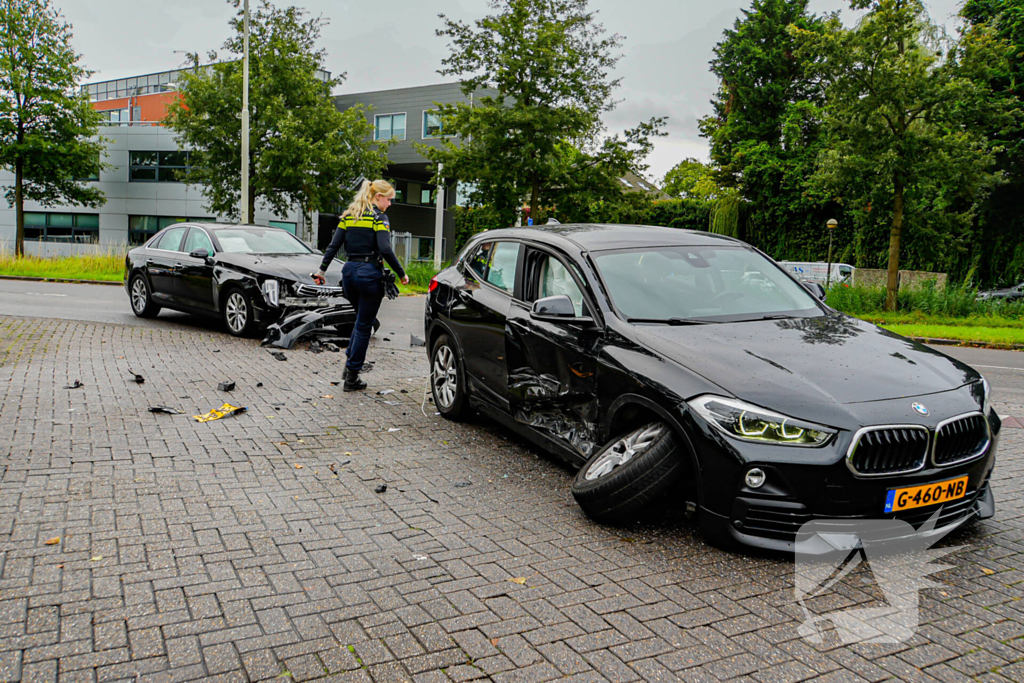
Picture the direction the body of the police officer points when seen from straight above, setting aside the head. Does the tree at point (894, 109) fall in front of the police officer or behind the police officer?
in front

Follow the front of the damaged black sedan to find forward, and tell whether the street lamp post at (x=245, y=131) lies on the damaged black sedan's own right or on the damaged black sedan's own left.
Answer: on the damaged black sedan's own left

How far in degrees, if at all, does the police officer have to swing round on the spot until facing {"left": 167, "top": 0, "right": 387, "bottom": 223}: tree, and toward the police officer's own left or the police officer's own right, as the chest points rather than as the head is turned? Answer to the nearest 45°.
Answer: approximately 45° to the police officer's own left

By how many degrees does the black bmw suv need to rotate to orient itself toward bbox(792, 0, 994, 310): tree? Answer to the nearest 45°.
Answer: approximately 135° to its left

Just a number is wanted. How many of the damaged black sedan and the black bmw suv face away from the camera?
0

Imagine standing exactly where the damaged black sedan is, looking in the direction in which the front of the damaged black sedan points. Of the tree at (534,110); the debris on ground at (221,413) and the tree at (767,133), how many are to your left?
2

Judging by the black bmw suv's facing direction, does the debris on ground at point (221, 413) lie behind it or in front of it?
behind

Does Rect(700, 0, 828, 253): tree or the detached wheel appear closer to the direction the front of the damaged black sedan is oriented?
the detached wheel

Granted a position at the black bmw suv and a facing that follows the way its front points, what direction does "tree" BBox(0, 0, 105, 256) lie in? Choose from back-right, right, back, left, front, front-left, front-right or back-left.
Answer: back

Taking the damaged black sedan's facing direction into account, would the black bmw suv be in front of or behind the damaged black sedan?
in front

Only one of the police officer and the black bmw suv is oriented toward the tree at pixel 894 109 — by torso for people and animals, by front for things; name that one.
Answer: the police officer

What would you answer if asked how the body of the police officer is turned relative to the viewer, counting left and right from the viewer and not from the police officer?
facing away from the viewer and to the right of the viewer

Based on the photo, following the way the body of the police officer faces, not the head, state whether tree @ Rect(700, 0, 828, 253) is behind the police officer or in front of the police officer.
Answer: in front

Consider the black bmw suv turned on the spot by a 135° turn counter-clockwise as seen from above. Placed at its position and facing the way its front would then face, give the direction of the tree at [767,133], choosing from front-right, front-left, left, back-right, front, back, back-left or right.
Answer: front

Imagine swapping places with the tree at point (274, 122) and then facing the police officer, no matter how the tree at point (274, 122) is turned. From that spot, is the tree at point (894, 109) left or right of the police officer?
left
